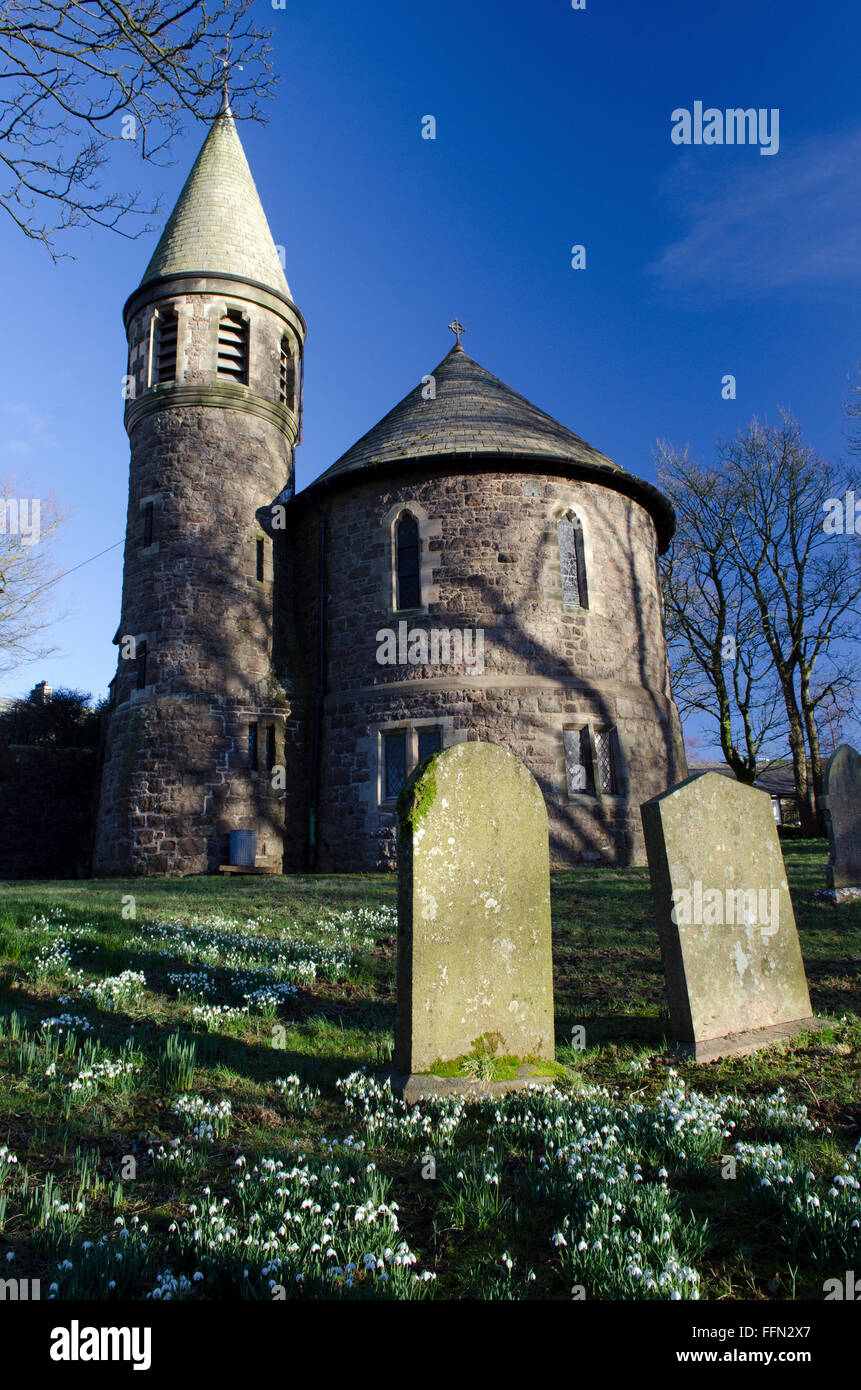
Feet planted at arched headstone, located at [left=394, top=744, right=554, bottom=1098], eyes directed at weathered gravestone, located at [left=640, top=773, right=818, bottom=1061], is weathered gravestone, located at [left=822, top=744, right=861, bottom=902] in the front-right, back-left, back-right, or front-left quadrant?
front-left

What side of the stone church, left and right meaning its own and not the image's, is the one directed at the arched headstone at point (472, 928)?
back

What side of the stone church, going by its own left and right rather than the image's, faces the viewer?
back

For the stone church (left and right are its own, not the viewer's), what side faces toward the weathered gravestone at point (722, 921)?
back

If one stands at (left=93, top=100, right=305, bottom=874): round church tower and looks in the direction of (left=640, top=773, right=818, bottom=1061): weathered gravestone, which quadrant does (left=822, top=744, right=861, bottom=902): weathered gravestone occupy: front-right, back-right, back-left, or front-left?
front-left
